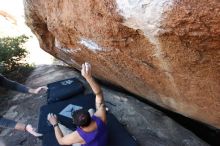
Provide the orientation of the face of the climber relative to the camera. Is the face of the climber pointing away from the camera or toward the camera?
away from the camera

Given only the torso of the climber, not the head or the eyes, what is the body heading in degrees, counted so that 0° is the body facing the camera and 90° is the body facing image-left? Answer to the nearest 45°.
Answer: approximately 135°

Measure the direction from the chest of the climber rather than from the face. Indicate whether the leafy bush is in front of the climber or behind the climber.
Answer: in front
